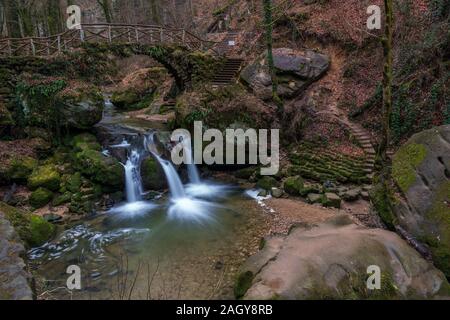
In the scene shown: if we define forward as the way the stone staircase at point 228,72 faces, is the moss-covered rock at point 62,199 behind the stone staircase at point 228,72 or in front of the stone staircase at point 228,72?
in front

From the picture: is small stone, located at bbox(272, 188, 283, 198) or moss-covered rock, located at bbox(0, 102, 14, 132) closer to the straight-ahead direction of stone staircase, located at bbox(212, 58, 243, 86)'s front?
the small stone

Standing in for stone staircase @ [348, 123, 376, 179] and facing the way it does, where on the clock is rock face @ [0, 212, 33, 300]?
The rock face is roughly at 1 o'clock from the stone staircase.

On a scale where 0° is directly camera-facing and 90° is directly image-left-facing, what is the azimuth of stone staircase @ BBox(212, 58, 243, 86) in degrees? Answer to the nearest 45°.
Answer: approximately 0°

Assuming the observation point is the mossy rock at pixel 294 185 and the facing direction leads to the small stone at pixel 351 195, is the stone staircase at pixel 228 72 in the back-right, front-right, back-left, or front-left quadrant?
back-left

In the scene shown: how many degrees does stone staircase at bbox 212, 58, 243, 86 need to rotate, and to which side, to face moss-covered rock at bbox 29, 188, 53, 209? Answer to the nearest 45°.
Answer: approximately 45° to its right

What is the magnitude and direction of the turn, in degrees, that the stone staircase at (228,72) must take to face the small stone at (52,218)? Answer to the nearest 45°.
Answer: approximately 45° to its right

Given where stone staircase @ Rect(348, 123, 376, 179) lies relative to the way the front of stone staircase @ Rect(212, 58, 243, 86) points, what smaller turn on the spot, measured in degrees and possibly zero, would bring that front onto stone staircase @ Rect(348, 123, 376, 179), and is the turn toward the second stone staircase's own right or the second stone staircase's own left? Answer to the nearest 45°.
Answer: approximately 45° to the second stone staircase's own left

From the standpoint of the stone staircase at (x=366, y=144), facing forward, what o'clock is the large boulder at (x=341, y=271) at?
The large boulder is roughly at 12 o'clock from the stone staircase.

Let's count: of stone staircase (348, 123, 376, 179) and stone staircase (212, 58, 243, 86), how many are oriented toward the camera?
2

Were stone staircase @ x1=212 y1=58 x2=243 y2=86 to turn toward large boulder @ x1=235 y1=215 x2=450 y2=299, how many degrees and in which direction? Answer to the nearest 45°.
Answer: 0° — it already faces it

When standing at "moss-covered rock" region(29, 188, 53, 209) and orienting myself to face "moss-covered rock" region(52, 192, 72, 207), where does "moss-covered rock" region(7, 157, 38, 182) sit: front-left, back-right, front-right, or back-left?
back-left
